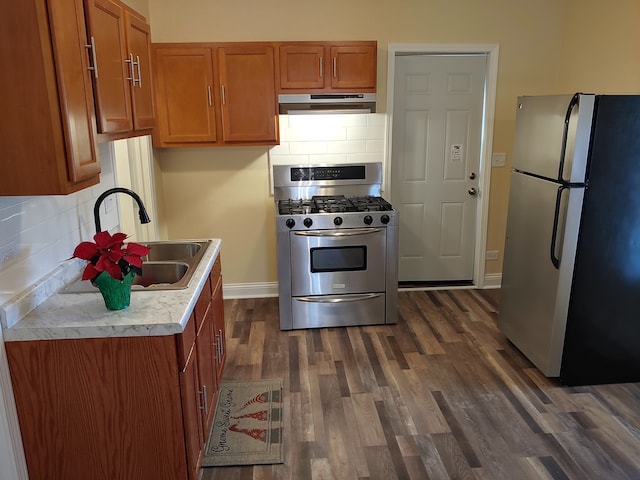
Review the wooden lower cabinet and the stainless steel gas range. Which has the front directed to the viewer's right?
the wooden lower cabinet

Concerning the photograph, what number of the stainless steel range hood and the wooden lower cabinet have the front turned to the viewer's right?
1

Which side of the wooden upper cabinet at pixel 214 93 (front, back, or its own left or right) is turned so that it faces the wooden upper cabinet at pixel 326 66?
left

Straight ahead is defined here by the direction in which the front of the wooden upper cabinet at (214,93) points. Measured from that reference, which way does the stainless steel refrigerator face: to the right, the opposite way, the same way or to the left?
to the right

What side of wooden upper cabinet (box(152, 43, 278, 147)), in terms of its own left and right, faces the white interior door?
left

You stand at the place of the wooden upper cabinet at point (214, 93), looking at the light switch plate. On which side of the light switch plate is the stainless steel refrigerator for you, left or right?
right

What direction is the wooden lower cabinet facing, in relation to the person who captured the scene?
facing to the right of the viewer

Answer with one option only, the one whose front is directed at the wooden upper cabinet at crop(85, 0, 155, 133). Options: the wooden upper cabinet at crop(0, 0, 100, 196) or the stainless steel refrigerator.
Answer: the stainless steel refrigerator

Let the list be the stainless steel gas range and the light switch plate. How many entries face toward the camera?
2
